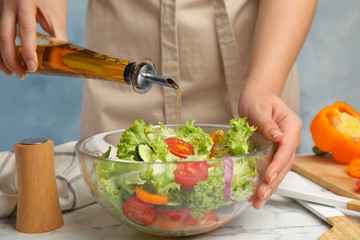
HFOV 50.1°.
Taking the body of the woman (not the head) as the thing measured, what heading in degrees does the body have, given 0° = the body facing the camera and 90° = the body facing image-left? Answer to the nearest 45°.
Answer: approximately 0°

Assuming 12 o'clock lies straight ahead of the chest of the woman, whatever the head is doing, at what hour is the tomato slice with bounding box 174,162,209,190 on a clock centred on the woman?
The tomato slice is roughly at 12 o'clock from the woman.

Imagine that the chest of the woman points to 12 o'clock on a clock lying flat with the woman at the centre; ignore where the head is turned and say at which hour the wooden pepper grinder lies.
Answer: The wooden pepper grinder is roughly at 1 o'clock from the woman.

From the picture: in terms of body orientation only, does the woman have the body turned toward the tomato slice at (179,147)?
yes

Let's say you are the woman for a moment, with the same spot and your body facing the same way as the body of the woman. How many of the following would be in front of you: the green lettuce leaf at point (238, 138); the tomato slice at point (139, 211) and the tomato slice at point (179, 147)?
3

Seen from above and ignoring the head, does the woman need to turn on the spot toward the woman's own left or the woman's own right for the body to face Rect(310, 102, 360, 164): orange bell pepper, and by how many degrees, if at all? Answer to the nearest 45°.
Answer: approximately 90° to the woman's own left

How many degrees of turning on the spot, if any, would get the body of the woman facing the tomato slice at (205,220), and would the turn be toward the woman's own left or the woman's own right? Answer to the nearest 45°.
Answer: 0° — they already face it

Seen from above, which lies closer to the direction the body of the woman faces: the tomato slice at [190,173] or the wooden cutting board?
the tomato slice
